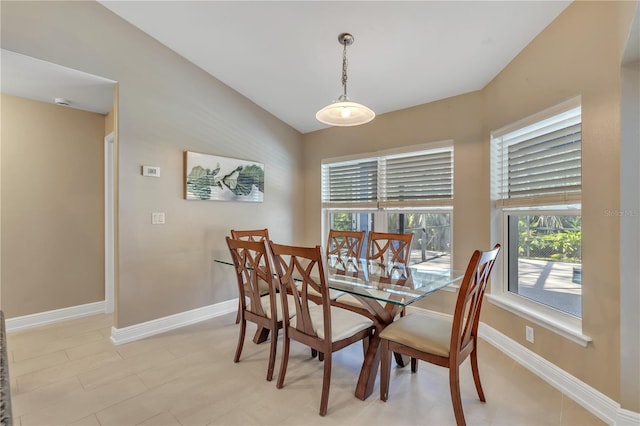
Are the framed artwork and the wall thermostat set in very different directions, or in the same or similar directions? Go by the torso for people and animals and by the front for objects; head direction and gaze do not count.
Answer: same or similar directions

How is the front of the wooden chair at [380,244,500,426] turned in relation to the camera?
facing away from the viewer and to the left of the viewer

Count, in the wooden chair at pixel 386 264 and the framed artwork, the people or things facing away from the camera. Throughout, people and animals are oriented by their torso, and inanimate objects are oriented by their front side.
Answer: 0

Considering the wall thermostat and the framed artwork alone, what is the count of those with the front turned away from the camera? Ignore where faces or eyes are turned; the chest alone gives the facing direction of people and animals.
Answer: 0

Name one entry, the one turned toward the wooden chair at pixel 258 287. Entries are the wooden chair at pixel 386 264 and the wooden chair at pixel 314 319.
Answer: the wooden chair at pixel 386 264

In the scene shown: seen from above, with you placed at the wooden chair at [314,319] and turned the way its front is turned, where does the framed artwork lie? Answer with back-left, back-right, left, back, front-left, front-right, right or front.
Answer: left

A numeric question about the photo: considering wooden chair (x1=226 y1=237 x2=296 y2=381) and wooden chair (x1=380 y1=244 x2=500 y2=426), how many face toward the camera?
0

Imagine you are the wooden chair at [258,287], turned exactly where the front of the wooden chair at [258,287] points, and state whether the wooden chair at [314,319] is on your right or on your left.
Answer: on your right

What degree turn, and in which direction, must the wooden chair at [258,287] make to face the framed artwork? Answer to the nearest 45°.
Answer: approximately 45° to its left

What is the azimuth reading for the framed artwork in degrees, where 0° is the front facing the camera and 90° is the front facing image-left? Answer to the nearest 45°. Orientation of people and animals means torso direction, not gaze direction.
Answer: approximately 315°

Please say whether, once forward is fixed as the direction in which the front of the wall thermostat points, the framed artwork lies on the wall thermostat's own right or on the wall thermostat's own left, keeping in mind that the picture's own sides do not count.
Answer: on the wall thermostat's own left

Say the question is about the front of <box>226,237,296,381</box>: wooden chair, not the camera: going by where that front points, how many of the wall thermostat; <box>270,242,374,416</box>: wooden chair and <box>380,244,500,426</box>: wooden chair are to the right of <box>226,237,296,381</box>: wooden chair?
2

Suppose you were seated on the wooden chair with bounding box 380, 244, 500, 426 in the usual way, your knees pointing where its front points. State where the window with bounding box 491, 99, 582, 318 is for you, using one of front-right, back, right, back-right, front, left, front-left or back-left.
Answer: right

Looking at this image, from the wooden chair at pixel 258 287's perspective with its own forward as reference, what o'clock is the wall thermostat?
The wall thermostat is roughly at 9 o'clock from the wooden chair.

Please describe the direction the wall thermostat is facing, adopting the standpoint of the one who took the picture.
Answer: facing the viewer and to the right of the viewer

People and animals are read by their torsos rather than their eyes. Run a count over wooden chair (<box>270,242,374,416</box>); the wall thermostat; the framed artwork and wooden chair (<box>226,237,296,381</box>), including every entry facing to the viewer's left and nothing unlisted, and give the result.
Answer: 0

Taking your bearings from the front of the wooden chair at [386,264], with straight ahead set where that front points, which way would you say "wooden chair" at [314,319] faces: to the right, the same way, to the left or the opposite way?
the opposite way

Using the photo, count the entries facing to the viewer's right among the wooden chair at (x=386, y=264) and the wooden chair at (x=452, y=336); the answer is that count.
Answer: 0

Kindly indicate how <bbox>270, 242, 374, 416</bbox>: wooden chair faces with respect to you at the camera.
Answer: facing away from the viewer and to the right of the viewer

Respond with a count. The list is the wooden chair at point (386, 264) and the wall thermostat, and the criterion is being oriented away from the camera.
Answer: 0
